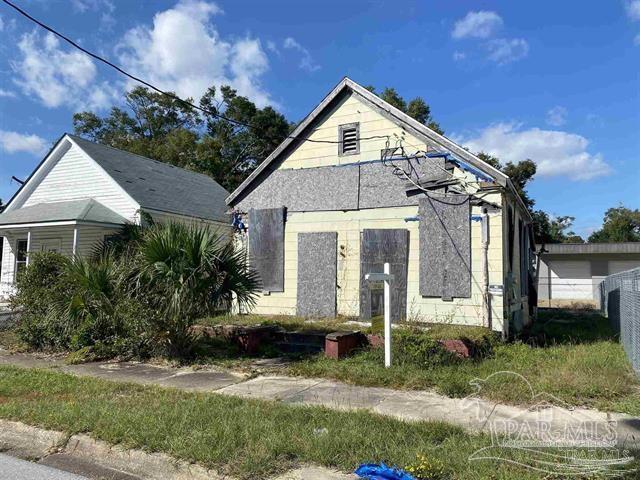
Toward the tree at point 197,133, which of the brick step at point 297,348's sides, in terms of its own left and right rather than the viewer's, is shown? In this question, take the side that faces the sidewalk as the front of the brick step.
back

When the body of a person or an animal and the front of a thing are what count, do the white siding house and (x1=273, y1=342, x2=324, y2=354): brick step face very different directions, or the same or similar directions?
same or similar directions

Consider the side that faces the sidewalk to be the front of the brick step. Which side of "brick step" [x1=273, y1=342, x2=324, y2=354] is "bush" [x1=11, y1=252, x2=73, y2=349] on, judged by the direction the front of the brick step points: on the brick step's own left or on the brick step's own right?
on the brick step's own right

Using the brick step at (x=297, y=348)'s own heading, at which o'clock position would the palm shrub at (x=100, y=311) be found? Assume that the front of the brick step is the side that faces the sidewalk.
The palm shrub is roughly at 3 o'clock from the brick step.

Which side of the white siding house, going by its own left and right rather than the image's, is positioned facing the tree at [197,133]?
back

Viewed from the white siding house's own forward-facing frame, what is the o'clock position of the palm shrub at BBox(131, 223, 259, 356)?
The palm shrub is roughly at 10 o'clock from the white siding house.

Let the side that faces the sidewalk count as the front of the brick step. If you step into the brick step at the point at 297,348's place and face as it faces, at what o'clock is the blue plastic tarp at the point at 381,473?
The blue plastic tarp is roughly at 12 o'clock from the brick step.

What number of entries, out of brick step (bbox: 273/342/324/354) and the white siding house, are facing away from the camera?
0

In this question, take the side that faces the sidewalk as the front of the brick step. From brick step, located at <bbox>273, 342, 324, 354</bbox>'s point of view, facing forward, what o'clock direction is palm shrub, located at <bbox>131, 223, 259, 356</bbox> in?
The palm shrub is roughly at 2 o'clock from the brick step.

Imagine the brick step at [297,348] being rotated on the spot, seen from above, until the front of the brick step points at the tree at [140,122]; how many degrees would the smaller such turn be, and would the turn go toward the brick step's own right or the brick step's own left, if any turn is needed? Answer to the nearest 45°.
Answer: approximately 135° to the brick step's own right

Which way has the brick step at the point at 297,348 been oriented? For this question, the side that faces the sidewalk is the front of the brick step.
toward the camera

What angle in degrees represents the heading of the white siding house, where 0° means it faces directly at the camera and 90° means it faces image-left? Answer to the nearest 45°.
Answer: approximately 45°

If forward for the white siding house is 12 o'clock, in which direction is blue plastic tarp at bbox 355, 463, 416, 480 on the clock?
The blue plastic tarp is roughly at 10 o'clock from the white siding house.

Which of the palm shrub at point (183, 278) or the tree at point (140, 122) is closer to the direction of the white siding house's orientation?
the palm shrub
